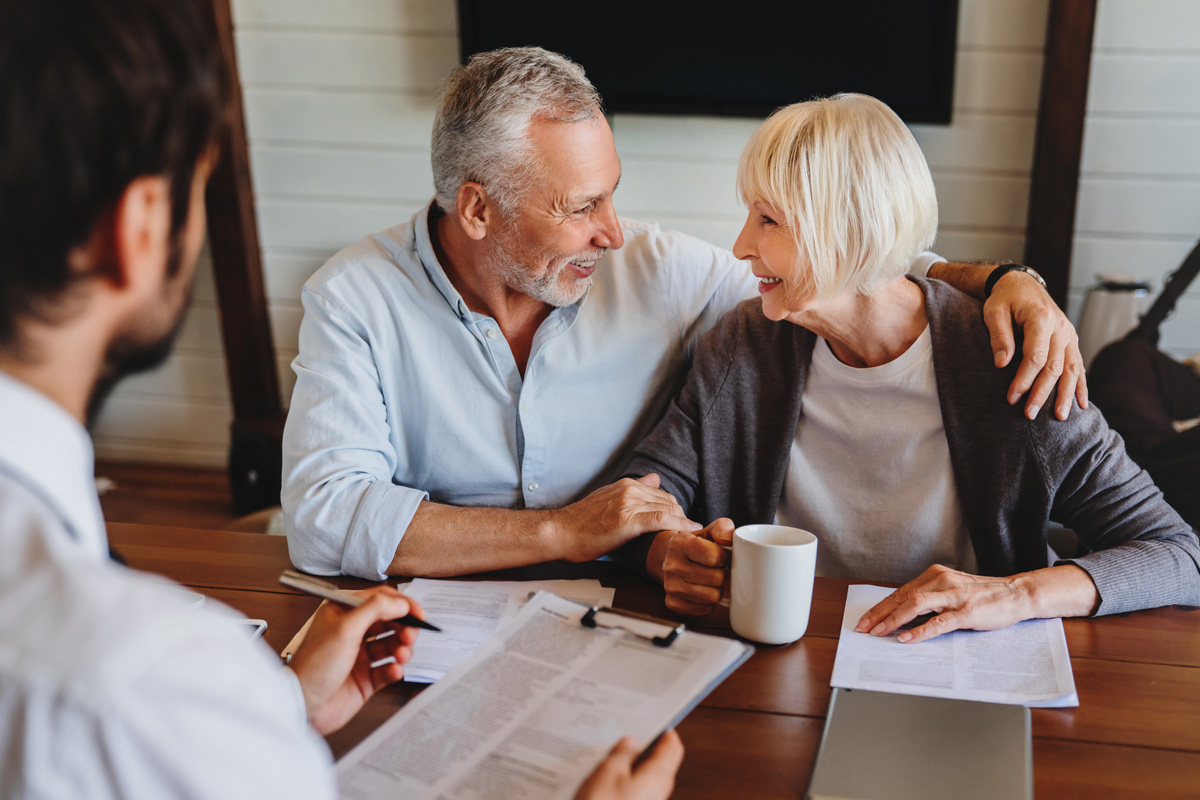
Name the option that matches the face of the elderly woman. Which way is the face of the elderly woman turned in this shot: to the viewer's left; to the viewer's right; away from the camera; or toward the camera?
to the viewer's left

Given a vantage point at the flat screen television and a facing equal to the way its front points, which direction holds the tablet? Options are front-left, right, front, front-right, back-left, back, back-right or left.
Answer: front

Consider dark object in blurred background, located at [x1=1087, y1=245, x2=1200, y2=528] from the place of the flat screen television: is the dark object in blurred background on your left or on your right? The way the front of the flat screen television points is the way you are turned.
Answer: on your left

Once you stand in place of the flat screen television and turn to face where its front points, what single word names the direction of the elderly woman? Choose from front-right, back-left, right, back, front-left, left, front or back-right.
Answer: front

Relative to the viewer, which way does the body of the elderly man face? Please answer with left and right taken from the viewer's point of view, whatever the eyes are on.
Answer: facing the viewer and to the right of the viewer

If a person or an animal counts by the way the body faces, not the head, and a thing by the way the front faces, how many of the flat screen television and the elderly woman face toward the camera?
2

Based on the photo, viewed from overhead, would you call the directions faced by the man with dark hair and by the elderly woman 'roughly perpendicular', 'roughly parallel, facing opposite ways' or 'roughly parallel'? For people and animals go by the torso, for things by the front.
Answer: roughly parallel, facing opposite ways

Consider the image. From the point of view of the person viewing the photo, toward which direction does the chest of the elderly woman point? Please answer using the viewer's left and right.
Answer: facing the viewer

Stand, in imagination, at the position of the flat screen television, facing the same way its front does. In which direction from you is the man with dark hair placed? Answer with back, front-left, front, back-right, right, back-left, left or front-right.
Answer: front

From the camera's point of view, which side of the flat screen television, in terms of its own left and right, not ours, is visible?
front

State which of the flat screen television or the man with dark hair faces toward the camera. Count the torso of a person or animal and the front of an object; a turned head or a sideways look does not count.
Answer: the flat screen television

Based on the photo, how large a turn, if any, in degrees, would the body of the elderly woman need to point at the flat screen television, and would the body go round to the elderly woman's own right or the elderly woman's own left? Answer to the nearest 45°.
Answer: approximately 180°

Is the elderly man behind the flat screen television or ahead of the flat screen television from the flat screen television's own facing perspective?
ahead

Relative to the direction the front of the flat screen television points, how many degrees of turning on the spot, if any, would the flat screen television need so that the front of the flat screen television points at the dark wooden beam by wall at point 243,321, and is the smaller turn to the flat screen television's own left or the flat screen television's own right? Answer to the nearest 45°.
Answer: approximately 90° to the flat screen television's own right

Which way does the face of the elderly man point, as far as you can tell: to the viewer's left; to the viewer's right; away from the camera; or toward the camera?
to the viewer's right

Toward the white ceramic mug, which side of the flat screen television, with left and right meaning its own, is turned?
front

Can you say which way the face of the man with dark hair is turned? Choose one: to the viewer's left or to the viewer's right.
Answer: to the viewer's right

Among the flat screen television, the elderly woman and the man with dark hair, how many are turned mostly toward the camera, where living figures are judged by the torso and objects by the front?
2

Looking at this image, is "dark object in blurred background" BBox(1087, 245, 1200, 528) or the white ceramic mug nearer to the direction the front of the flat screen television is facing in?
the white ceramic mug

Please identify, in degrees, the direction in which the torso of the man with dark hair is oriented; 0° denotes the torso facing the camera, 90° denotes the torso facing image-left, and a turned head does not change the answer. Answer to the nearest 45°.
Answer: approximately 225°
